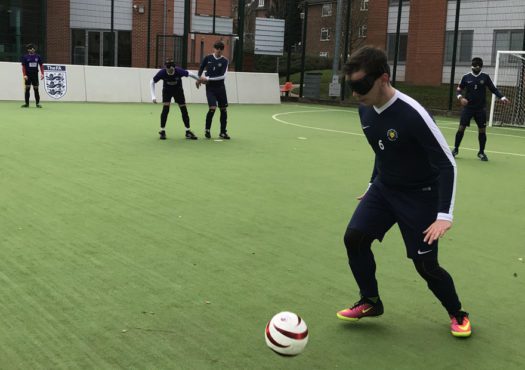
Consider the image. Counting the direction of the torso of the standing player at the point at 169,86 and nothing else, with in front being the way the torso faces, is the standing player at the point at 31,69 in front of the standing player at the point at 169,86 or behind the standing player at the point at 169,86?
behind

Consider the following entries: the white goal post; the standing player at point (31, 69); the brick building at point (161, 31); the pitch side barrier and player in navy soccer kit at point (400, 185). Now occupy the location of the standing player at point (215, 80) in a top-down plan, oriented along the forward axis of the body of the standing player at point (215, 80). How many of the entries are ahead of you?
1

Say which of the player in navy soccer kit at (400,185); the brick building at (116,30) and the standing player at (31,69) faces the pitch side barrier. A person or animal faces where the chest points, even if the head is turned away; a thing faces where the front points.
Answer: the brick building

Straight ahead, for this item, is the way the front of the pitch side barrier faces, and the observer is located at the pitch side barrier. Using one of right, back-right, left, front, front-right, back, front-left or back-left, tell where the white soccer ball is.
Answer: front

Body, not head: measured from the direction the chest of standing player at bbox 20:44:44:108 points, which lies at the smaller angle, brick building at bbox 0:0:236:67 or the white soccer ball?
the white soccer ball

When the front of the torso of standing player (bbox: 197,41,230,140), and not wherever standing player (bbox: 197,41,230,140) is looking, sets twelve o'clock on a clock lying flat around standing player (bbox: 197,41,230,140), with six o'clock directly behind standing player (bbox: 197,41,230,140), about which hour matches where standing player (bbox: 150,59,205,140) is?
standing player (bbox: 150,59,205,140) is roughly at 2 o'clock from standing player (bbox: 197,41,230,140).

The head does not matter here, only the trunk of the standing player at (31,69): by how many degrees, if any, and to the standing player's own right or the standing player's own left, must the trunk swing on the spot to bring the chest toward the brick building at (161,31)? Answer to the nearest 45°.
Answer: approximately 135° to the standing player's own left

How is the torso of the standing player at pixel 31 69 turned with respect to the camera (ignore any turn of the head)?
toward the camera

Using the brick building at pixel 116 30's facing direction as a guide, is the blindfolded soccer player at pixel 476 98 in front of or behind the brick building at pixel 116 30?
in front

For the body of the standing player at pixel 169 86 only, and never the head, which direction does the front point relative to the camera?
toward the camera

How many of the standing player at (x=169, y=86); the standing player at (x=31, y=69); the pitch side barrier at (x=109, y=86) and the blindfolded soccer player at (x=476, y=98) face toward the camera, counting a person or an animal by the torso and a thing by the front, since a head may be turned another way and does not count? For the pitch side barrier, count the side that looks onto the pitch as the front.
4

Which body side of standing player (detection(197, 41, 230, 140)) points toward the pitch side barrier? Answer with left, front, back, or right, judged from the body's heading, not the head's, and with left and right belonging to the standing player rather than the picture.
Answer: back

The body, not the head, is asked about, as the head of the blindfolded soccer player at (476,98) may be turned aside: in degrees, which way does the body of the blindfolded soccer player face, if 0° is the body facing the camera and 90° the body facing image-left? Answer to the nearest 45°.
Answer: approximately 0°

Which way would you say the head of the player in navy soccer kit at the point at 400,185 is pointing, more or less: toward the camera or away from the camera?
toward the camera

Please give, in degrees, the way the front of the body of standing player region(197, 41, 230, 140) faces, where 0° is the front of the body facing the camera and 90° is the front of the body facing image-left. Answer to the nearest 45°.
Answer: approximately 0°

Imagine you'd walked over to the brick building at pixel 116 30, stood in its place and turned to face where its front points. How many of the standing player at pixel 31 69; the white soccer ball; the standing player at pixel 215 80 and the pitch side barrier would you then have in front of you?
4

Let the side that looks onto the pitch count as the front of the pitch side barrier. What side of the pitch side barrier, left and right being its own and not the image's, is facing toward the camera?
front
